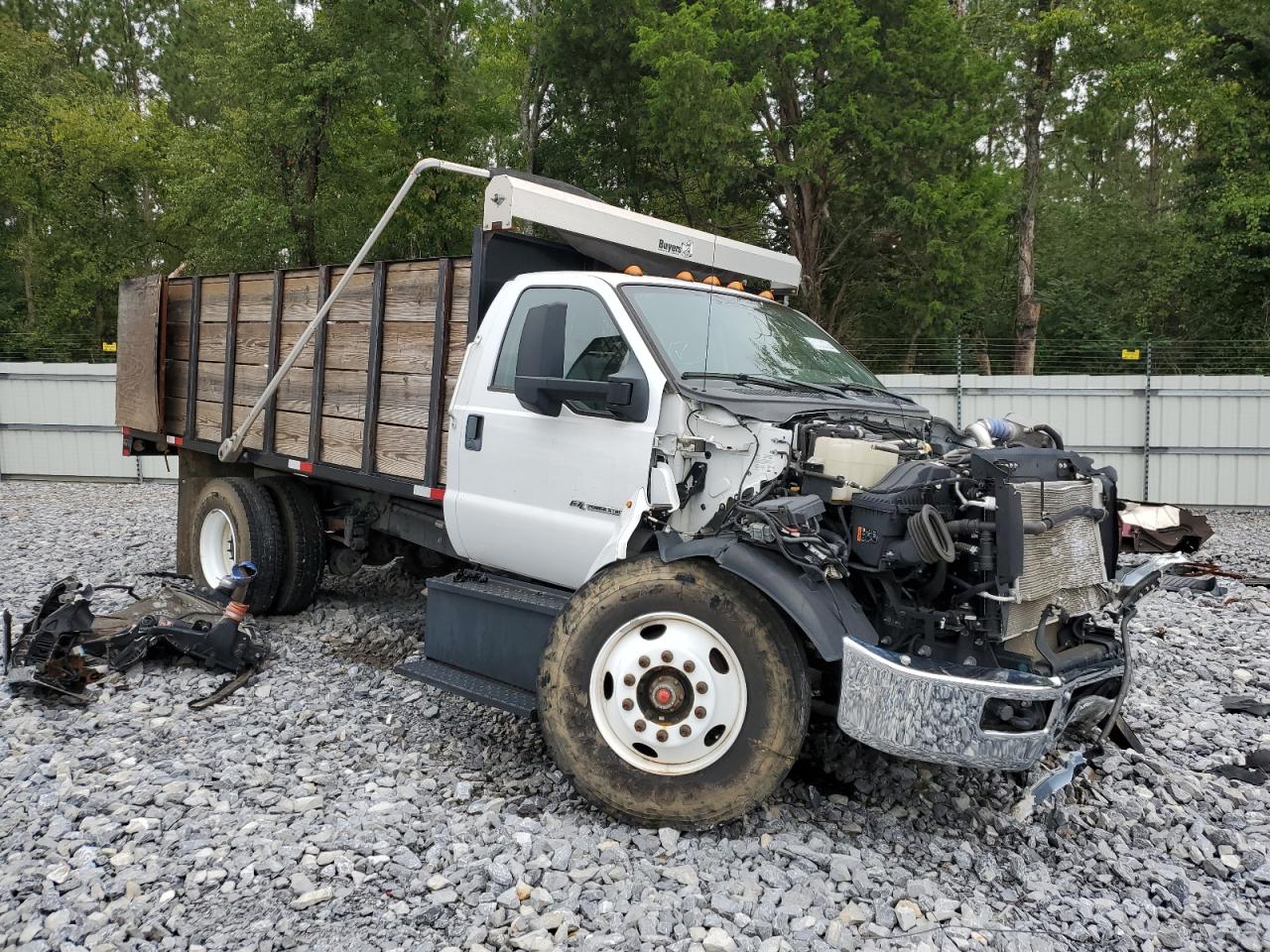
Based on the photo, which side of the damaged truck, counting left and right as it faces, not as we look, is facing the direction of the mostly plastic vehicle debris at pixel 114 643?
back

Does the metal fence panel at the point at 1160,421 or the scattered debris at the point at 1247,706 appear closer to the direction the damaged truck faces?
the scattered debris

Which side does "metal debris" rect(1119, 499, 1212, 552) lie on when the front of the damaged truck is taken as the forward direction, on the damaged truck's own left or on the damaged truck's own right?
on the damaged truck's own left

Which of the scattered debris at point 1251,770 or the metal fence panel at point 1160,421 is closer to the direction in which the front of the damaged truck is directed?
the scattered debris

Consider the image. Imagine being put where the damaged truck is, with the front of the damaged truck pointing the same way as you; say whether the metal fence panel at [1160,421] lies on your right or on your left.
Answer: on your left

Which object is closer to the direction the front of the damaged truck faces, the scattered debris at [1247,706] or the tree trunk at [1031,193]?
the scattered debris

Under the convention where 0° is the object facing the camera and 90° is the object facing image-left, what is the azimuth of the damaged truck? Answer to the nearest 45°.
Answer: approximately 315°
